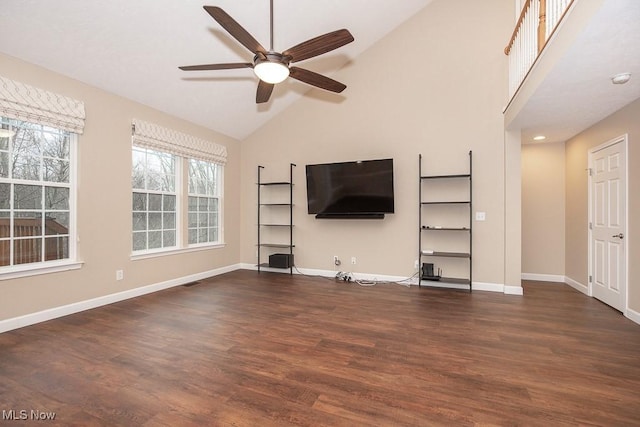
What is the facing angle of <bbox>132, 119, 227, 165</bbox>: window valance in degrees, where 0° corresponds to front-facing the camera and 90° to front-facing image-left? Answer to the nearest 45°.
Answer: approximately 315°

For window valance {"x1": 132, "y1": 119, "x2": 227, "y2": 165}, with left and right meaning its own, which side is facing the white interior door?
front

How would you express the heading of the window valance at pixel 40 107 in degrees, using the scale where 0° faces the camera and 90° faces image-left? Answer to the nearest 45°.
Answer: approximately 315°

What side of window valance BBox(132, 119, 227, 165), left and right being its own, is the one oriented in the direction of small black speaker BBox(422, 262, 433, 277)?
front

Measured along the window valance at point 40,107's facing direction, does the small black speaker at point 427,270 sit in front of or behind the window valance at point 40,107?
in front

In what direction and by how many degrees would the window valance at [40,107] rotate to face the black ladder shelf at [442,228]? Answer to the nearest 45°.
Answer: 0° — it already faces it

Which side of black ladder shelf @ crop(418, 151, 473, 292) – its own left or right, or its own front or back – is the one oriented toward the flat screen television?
right

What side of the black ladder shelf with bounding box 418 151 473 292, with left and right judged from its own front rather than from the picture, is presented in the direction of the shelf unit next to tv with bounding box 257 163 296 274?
right

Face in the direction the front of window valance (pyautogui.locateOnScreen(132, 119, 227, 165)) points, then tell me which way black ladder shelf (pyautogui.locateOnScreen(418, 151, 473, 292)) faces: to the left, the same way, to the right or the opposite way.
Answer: to the right

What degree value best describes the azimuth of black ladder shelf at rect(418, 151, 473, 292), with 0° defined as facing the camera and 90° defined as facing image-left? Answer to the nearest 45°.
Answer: approximately 0°

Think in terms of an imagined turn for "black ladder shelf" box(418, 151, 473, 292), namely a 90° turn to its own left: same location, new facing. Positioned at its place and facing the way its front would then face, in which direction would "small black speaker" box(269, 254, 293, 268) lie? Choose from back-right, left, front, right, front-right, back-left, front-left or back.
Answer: back

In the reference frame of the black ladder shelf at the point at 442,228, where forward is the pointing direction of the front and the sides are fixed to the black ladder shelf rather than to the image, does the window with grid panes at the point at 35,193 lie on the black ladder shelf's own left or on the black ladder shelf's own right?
on the black ladder shelf's own right

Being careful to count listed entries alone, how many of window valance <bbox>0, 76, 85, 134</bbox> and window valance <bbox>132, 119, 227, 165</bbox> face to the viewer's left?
0

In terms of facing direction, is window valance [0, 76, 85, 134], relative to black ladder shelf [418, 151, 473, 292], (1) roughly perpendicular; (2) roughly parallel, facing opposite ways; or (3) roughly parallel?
roughly perpendicular
